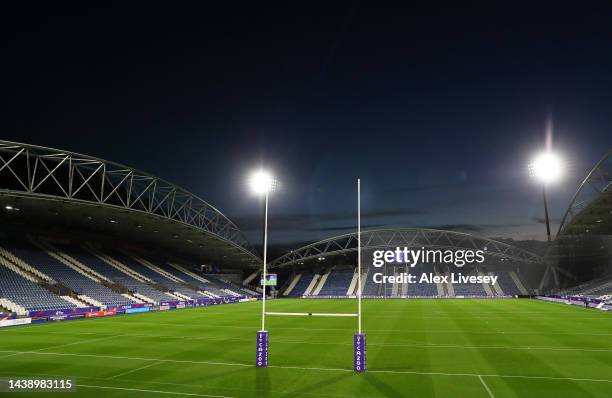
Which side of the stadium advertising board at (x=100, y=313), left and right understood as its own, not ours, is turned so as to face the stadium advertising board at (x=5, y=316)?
right

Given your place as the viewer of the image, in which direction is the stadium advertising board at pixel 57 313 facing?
facing the viewer and to the right of the viewer

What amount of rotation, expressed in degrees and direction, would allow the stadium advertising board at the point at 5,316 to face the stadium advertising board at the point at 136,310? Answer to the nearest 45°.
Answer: approximately 90° to its left

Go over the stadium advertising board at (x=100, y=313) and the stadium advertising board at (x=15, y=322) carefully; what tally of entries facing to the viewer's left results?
0

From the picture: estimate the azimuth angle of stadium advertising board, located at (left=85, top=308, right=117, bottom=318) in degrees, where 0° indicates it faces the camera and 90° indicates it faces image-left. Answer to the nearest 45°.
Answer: approximately 315°

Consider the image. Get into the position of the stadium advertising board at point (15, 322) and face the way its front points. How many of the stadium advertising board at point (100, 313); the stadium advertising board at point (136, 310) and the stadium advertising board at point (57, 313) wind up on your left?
3

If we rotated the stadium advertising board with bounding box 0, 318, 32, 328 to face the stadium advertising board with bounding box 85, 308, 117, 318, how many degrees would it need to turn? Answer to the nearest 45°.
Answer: approximately 90° to its left

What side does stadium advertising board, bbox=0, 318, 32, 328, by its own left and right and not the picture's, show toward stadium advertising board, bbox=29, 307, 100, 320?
left

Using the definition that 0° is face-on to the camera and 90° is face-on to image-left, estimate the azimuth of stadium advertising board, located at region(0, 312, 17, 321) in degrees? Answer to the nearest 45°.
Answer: approximately 315°

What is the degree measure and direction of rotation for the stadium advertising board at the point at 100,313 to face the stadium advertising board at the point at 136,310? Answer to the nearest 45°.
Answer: approximately 90° to its left
